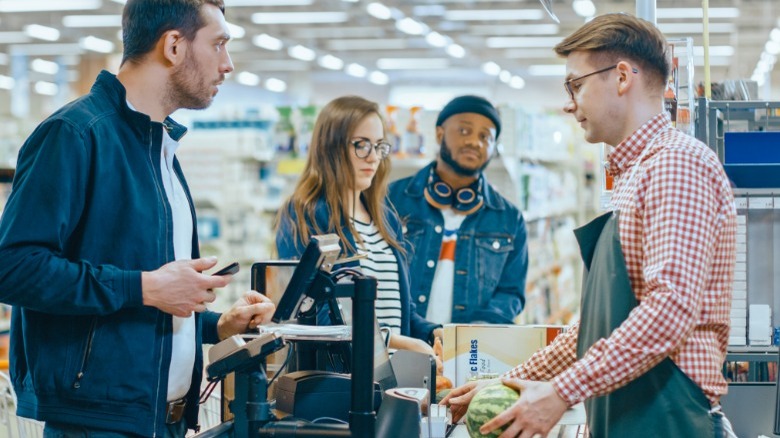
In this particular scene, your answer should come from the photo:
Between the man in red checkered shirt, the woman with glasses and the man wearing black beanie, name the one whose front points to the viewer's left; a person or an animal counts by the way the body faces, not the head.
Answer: the man in red checkered shirt

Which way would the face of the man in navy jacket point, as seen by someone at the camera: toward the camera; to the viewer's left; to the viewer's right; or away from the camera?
to the viewer's right

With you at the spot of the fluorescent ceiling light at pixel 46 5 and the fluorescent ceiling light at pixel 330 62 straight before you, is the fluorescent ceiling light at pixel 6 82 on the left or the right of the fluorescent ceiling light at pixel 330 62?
left

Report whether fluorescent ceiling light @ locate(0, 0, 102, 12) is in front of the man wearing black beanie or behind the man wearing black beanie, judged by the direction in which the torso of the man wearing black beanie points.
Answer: behind

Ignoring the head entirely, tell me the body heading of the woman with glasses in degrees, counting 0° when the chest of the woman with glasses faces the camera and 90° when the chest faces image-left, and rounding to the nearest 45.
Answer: approximately 315°

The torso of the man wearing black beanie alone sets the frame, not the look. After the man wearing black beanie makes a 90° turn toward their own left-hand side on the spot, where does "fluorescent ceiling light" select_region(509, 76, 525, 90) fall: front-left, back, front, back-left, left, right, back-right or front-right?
left

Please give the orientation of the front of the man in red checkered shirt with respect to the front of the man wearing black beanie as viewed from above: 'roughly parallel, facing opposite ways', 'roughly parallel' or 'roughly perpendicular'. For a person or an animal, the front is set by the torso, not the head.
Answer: roughly perpendicular

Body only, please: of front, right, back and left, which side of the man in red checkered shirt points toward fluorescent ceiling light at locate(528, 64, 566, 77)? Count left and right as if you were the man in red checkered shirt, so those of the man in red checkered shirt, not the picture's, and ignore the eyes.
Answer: right

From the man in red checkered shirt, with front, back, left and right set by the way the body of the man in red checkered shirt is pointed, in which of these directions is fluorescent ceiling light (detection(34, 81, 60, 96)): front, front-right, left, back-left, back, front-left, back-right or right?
front-right

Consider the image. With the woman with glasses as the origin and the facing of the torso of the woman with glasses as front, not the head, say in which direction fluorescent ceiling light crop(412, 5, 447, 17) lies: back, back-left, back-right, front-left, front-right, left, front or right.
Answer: back-left

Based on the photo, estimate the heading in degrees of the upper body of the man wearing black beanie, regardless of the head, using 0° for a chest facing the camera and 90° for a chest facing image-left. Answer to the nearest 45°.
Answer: approximately 0°

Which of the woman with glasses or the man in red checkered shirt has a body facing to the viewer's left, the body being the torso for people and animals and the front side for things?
the man in red checkered shirt

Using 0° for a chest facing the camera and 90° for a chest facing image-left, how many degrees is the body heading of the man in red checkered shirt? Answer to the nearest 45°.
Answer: approximately 90°

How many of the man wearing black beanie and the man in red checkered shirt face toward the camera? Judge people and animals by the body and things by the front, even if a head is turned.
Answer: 1

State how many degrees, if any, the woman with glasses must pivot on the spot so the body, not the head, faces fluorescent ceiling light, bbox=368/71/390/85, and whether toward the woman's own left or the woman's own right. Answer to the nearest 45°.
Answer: approximately 135° to the woman's own left
